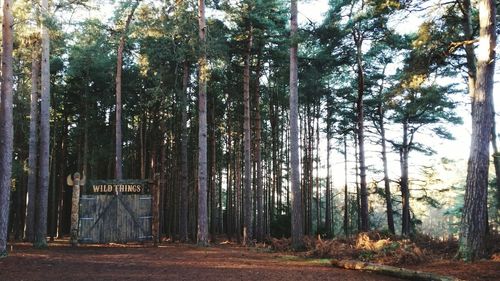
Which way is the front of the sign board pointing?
toward the camera

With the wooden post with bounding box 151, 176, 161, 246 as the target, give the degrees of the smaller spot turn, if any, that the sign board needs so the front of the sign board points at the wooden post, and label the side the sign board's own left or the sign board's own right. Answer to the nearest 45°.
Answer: approximately 45° to the sign board's own left

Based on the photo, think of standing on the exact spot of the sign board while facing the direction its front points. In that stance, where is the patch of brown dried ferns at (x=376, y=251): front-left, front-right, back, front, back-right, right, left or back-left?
front-left
